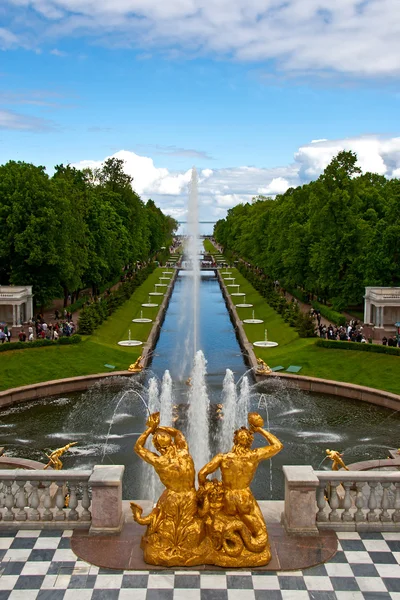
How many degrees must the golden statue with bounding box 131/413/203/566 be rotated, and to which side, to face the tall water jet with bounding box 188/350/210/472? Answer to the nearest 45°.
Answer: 0° — it already faces it

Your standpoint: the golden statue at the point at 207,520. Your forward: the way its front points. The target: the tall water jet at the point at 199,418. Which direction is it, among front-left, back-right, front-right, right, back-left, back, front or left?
front

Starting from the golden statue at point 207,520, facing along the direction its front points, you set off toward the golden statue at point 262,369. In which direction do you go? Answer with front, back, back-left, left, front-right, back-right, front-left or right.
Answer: front

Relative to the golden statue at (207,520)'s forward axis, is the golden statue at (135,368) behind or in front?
in front

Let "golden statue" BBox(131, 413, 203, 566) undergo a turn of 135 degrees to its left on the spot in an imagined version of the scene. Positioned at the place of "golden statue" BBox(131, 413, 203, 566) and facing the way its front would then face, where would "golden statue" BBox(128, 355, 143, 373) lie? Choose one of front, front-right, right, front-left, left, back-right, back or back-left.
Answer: back-right

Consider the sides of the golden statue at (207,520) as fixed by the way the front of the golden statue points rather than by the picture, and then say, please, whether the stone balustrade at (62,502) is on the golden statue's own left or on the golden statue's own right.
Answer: on the golden statue's own left

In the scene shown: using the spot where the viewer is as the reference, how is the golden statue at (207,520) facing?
facing away from the viewer

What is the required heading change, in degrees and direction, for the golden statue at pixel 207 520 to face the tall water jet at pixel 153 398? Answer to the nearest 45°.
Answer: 0° — it already faces it

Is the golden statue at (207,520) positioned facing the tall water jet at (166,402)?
yes

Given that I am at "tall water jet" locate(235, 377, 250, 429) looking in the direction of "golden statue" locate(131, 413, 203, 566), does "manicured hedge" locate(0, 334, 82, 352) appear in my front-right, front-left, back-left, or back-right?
back-right

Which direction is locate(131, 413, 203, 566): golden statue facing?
away from the camera

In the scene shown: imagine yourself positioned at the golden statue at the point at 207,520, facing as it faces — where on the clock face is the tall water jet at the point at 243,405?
The tall water jet is roughly at 12 o'clock from the golden statue.

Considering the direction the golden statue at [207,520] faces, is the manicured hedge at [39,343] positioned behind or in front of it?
in front

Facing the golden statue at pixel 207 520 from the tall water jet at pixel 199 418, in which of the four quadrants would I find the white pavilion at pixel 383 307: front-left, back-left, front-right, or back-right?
back-left

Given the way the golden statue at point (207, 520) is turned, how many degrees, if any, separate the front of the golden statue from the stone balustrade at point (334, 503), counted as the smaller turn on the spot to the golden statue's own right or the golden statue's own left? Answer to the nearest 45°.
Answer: approximately 45° to the golden statue's own right
